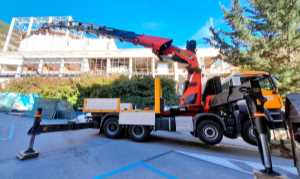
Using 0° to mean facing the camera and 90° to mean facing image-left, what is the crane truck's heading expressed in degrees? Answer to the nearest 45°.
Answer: approximately 315°

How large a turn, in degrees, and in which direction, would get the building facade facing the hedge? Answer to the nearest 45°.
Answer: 0° — it already faces it

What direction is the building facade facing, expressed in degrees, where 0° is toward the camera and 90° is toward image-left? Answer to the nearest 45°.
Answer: approximately 0°

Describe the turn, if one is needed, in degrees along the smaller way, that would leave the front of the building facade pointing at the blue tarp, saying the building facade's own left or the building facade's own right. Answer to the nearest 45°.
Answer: approximately 45° to the building facade's own right
